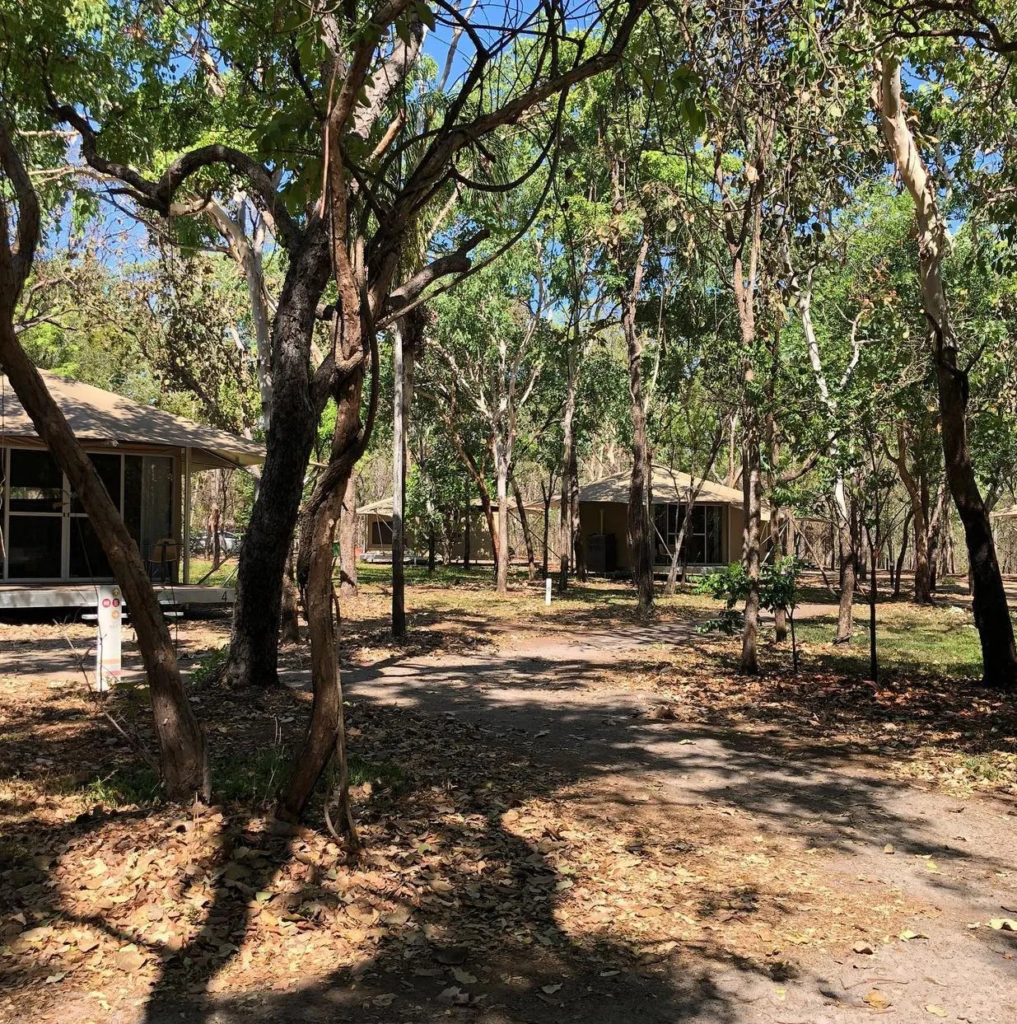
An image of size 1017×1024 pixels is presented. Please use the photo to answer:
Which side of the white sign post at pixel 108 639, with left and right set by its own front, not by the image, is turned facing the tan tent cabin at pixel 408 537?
back

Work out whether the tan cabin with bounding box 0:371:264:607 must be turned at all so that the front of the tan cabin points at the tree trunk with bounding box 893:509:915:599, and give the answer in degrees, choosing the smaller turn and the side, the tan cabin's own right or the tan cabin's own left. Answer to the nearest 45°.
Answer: approximately 90° to the tan cabin's own left

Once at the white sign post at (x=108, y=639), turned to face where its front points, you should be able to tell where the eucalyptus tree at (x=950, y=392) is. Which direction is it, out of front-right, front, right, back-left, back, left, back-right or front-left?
left

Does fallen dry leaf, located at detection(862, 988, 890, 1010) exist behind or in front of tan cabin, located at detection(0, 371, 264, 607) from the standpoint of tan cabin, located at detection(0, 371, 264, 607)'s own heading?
in front

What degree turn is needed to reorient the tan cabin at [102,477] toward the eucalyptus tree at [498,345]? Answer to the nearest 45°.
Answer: approximately 135° to its left

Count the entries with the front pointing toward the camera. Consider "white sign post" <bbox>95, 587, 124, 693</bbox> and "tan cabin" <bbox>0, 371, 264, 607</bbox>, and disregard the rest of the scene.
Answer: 2

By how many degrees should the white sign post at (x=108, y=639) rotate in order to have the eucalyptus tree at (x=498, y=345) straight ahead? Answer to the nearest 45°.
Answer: approximately 135° to its left

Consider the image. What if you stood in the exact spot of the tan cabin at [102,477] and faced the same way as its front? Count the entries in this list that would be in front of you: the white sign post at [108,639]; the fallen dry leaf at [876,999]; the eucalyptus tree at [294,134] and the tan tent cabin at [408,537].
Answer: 3

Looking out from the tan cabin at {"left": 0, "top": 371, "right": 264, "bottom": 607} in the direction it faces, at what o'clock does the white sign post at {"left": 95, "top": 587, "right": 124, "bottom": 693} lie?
The white sign post is roughly at 12 o'clock from the tan cabin.

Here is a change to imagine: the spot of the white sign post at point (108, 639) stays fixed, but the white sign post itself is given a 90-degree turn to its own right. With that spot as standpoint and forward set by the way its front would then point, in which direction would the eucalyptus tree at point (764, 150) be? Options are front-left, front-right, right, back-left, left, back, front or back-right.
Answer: back
